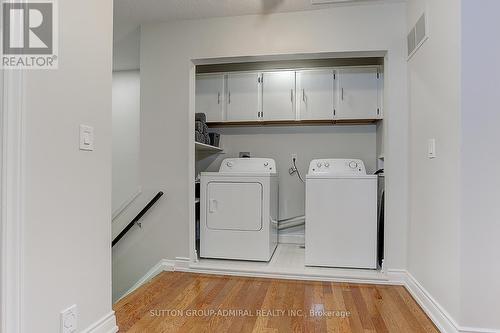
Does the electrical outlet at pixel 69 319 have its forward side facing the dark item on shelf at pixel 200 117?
no

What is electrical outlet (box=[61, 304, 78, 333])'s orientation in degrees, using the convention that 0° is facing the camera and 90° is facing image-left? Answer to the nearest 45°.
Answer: approximately 315°

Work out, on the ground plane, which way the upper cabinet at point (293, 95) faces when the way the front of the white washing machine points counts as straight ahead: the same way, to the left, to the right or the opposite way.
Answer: the same way

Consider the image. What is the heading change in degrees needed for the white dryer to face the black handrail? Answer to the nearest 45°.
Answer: approximately 90° to its right

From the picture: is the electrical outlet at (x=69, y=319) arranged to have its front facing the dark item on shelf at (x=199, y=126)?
no

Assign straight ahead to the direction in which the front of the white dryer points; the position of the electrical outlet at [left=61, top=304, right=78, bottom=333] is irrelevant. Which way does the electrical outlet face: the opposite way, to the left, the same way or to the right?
to the left

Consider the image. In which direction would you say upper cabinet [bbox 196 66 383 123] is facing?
toward the camera

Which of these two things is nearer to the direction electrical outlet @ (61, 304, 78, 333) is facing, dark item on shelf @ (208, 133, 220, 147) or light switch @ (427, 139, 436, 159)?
the light switch

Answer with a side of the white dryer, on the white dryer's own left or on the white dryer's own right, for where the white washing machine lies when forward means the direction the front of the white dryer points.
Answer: on the white dryer's own left

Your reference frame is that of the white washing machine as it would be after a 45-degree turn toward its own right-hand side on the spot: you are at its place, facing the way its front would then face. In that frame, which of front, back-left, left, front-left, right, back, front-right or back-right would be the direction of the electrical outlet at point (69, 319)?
front

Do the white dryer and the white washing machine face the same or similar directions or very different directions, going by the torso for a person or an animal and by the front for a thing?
same or similar directions

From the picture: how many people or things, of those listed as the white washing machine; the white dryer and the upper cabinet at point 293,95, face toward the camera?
3

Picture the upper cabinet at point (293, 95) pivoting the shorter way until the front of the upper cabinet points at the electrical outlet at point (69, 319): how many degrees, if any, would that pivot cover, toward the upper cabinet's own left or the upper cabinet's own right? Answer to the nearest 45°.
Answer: approximately 45° to the upper cabinet's own right

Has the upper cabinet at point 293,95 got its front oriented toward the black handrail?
no
